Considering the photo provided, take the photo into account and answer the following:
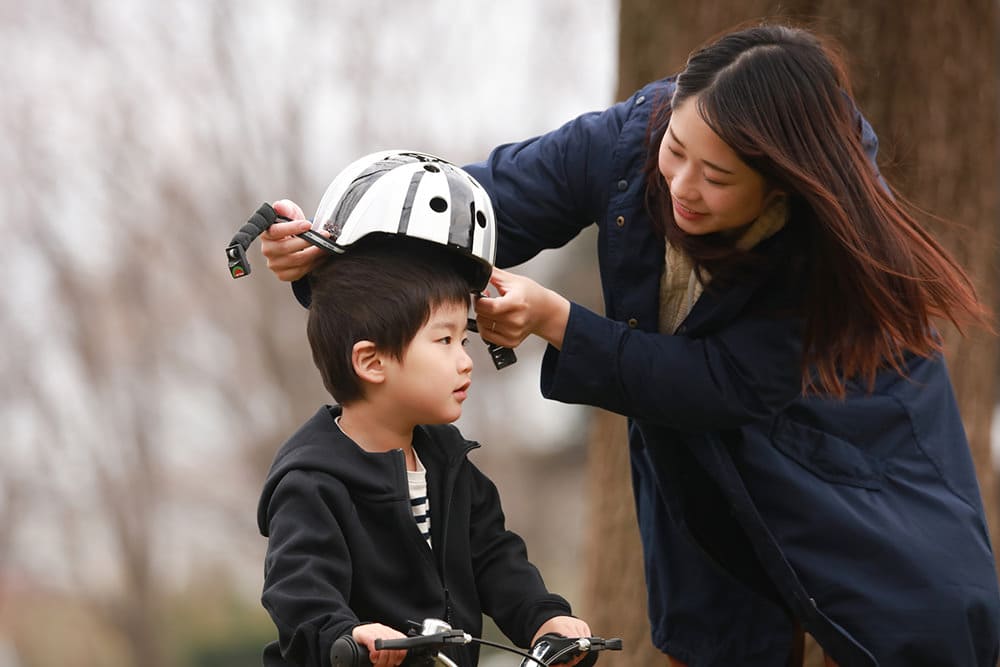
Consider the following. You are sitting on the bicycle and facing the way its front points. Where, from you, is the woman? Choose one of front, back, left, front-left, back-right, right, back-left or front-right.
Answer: left

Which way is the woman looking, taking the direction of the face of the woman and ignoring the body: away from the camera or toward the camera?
toward the camera

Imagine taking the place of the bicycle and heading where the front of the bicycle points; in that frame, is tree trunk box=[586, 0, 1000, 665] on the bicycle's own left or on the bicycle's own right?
on the bicycle's own left

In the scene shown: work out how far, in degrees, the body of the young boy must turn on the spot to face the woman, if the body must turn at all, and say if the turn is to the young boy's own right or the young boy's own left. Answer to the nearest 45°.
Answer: approximately 90° to the young boy's own left

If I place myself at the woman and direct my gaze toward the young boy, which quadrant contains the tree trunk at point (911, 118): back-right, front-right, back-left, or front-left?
back-right

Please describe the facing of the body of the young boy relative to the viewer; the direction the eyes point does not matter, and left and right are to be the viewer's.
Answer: facing the viewer and to the right of the viewer

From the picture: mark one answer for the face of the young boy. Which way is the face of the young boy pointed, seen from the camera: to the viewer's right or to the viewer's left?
to the viewer's right

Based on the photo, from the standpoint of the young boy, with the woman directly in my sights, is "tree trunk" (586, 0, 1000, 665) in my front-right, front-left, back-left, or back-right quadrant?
front-left

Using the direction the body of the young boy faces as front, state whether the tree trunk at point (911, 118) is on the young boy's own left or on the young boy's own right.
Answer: on the young boy's own left
